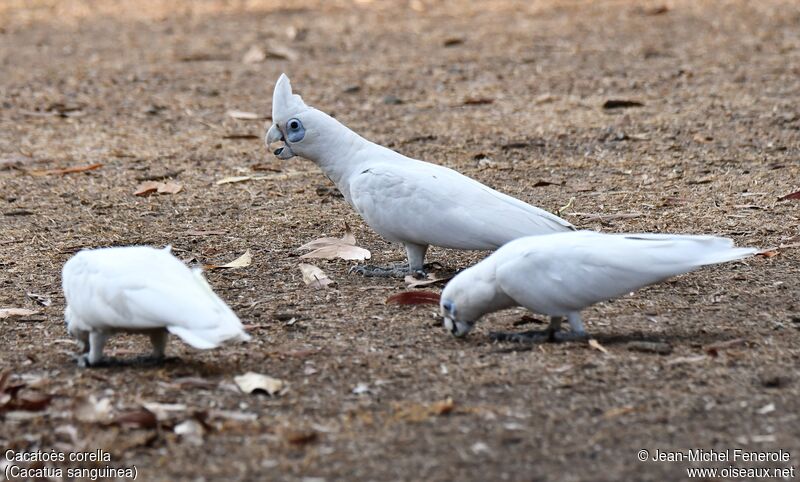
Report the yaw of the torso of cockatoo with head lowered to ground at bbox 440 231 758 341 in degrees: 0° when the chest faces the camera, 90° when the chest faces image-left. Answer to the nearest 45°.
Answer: approximately 90°

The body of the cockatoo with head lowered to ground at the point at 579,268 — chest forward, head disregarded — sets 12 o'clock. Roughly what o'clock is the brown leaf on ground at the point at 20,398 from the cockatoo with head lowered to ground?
The brown leaf on ground is roughly at 11 o'clock from the cockatoo with head lowered to ground.

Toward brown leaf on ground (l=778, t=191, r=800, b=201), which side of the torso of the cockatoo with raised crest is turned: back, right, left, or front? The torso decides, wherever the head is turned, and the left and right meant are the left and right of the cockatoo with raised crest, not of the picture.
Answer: back

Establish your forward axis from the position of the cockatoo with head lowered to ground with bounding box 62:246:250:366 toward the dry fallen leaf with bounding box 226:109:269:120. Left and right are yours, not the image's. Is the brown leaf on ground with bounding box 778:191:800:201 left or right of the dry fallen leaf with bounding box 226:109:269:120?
right

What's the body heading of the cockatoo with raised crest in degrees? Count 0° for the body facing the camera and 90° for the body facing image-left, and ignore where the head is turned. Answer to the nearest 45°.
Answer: approximately 90°

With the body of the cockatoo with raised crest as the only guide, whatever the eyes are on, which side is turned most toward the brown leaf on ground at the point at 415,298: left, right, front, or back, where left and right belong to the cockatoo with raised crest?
left

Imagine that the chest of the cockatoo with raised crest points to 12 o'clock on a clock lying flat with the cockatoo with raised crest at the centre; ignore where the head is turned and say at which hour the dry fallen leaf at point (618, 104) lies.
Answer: The dry fallen leaf is roughly at 4 o'clock from the cockatoo with raised crest.

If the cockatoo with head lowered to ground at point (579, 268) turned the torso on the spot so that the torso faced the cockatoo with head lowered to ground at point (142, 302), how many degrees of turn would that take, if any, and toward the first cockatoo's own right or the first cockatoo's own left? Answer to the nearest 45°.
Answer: approximately 45° to the first cockatoo's own left

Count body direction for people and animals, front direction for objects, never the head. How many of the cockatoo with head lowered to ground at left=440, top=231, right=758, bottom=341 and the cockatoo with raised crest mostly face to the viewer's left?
2
